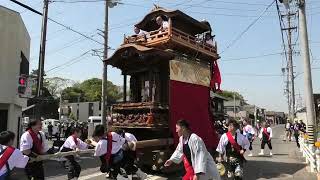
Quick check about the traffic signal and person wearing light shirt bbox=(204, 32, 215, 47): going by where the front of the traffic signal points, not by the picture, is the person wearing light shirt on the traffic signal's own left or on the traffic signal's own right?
on the traffic signal's own left

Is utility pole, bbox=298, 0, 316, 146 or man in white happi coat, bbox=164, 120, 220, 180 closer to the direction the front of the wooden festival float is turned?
the man in white happi coat

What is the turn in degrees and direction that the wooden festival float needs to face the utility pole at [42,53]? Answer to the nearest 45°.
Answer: approximately 90° to its right

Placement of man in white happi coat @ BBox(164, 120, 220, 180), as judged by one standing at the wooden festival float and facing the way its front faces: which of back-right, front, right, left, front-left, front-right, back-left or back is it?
front-left

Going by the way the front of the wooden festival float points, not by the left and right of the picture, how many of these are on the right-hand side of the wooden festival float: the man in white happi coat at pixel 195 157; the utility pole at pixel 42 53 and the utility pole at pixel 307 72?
1

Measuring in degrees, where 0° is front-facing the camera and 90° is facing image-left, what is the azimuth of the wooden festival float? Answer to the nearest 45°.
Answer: approximately 45°

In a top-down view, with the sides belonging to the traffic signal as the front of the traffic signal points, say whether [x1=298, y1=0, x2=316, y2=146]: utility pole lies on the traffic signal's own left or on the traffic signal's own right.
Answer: on the traffic signal's own left

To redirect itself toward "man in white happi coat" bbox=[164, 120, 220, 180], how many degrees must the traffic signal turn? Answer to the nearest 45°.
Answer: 0° — it already faces them

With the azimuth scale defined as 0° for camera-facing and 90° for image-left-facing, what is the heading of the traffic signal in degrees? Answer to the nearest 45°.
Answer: approximately 0°

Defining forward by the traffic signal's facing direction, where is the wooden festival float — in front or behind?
in front

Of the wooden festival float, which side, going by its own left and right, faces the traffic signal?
right

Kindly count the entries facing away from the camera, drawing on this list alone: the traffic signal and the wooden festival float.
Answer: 0
